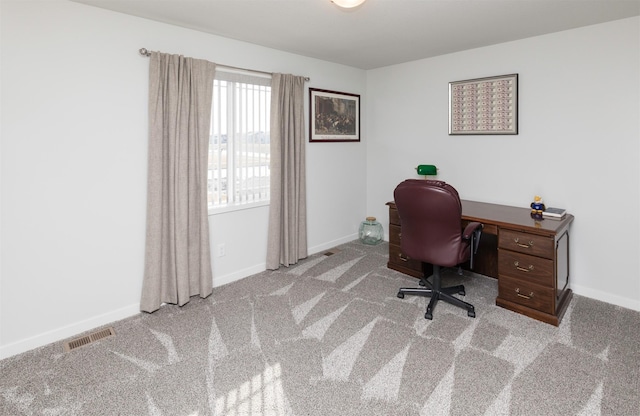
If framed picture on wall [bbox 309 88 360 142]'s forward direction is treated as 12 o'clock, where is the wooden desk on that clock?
The wooden desk is roughly at 12 o'clock from the framed picture on wall.

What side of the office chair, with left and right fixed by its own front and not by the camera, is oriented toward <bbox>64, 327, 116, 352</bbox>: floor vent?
back

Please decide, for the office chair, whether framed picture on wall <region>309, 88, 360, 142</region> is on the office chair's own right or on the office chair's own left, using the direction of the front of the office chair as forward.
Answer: on the office chair's own left

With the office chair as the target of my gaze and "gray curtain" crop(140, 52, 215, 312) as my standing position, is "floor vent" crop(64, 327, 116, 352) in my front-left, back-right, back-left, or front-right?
back-right

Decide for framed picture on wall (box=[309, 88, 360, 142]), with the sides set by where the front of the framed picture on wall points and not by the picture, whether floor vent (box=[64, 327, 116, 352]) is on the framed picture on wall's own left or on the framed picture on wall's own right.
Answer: on the framed picture on wall's own right

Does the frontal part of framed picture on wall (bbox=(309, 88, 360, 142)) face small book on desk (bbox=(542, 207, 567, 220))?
yes

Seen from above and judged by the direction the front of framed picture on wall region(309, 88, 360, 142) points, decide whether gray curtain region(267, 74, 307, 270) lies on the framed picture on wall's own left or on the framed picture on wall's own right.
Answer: on the framed picture on wall's own right

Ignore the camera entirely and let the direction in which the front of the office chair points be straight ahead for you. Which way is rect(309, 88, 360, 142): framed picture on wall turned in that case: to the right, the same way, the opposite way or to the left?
to the right

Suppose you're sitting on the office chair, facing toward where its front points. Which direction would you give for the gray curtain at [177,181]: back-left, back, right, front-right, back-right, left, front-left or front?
back-left

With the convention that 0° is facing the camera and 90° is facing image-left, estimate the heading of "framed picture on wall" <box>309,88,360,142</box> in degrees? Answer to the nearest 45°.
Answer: approximately 315°

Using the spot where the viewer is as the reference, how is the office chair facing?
facing away from the viewer and to the right of the viewer
